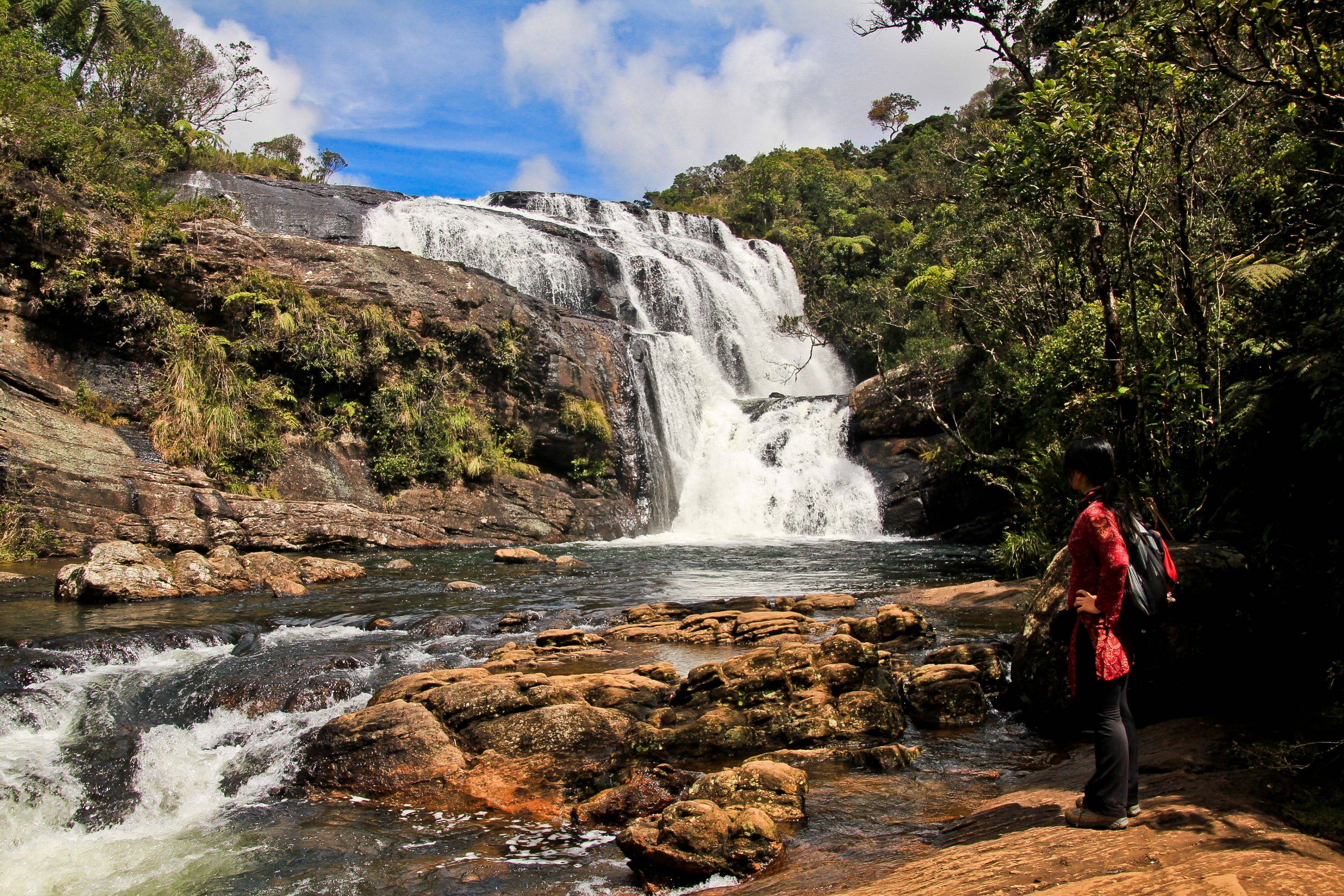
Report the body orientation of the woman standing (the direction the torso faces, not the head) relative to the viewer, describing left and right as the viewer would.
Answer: facing to the left of the viewer

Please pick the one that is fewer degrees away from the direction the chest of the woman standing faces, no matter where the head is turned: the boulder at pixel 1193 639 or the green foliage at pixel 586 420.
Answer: the green foliage

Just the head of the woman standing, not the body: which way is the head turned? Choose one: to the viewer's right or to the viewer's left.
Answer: to the viewer's left

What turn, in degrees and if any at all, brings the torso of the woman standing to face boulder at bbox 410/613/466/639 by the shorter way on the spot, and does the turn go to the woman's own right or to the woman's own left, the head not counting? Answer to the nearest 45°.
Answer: approximately 45° to the woman's own right

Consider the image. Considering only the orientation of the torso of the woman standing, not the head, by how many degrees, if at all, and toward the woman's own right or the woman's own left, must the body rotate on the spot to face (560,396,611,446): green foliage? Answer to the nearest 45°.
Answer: approximately 45° to the woman's own right

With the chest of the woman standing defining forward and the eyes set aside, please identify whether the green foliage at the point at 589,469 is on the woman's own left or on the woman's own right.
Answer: on the woman's own right

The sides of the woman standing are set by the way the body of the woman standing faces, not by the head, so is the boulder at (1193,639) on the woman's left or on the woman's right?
on the woman's right
